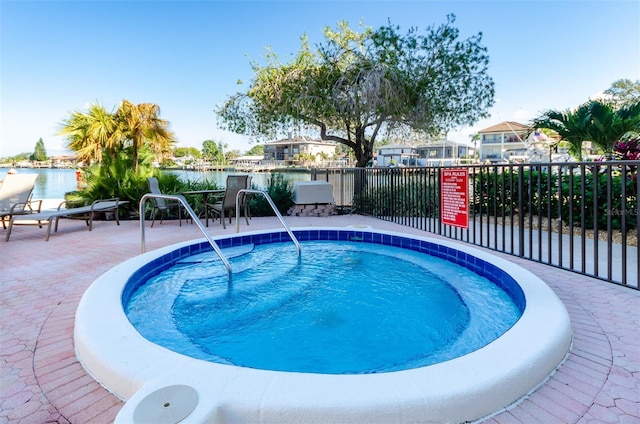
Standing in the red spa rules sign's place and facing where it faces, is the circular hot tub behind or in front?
in front

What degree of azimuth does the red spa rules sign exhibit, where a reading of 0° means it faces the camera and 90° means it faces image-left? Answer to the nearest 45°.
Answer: approximately 45°

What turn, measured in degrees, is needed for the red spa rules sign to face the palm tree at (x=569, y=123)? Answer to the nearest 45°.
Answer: approximately 180°

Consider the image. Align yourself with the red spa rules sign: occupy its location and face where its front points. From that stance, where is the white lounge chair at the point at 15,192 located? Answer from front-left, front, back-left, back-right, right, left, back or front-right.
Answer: front-right

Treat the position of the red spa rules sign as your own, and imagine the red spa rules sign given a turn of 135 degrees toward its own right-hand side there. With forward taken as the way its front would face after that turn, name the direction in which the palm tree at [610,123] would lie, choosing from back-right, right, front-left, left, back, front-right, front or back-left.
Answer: front-right

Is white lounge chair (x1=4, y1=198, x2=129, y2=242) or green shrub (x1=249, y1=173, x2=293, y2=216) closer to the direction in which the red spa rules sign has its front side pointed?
the white lounge chair
